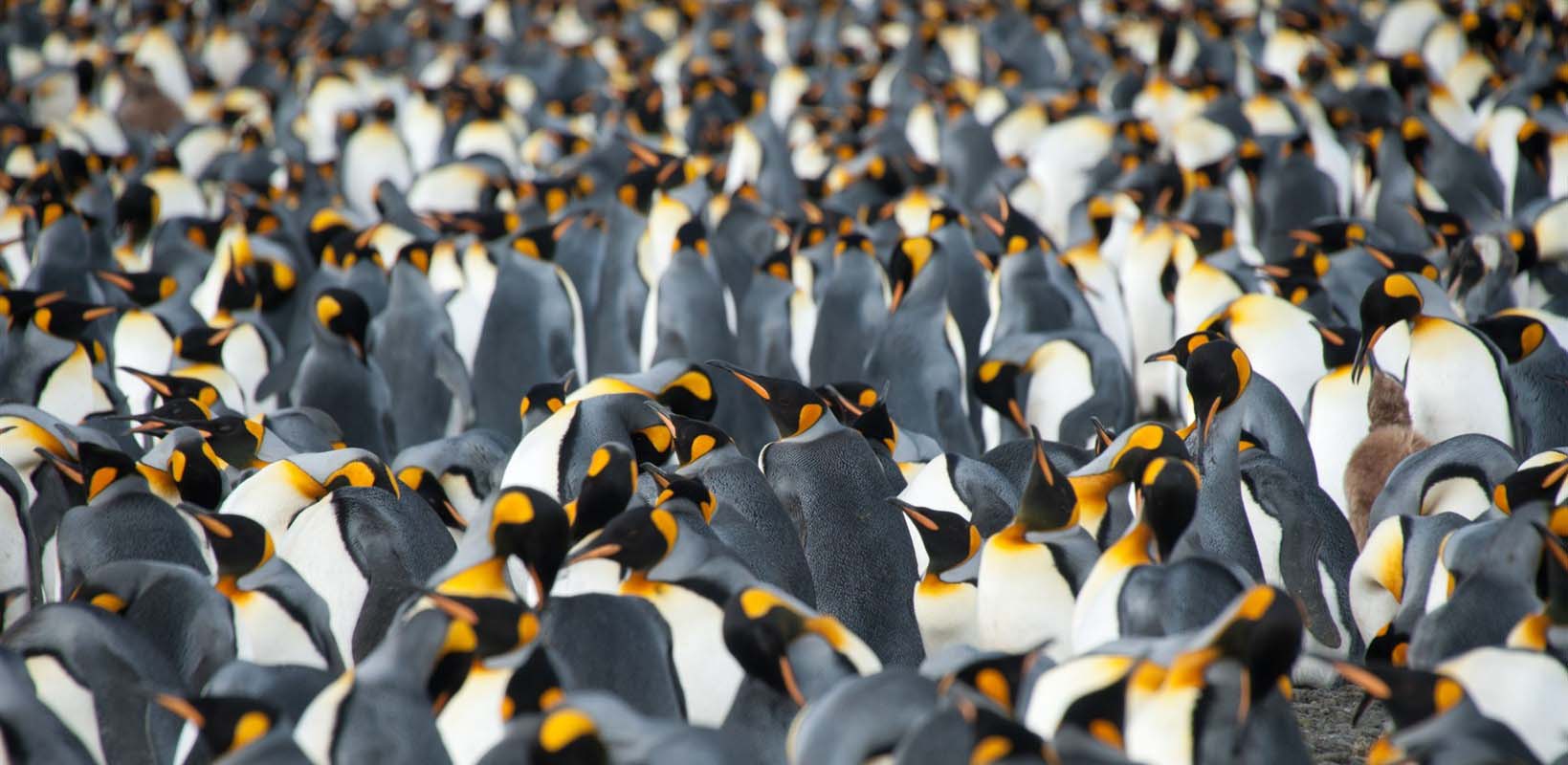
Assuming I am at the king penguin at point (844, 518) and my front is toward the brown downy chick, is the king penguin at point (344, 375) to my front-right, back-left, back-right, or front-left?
back-left

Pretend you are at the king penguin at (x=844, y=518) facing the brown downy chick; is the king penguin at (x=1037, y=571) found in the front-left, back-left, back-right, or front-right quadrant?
front-right

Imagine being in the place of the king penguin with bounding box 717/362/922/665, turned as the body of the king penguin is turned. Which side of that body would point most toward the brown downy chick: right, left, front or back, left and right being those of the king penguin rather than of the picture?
right

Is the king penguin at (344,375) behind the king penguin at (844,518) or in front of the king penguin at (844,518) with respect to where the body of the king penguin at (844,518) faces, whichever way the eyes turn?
in front

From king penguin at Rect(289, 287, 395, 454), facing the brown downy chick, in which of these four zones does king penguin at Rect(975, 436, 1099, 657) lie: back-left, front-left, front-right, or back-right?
front-right

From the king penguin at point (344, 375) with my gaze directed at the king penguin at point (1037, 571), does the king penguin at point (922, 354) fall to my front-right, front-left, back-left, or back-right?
front-left

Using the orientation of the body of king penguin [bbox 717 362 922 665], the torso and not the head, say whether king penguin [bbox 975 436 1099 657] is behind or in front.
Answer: behind

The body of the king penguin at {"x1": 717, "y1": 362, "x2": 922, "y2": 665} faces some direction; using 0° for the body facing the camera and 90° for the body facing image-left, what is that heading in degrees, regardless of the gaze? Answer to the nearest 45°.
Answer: approximately 135°

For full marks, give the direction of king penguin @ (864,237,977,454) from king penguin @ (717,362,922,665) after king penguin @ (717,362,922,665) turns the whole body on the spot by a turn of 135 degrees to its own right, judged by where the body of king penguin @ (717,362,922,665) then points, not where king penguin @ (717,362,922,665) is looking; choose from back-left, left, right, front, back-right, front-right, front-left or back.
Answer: left
